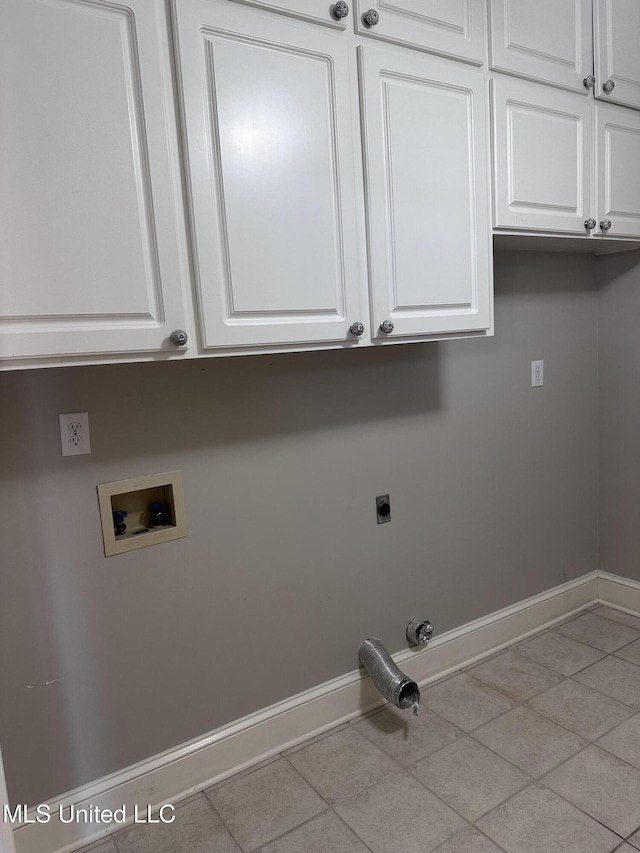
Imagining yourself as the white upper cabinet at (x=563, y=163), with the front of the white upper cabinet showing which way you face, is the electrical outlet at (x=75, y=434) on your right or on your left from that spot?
on your right

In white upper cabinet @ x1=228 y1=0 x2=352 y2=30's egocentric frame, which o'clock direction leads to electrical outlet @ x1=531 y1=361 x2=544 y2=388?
The electrical outlet is roughly at 9 o'clock from the white upper cabinet.

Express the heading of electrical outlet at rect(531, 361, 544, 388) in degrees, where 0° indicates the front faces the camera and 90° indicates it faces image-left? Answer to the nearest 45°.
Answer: approximately 315°

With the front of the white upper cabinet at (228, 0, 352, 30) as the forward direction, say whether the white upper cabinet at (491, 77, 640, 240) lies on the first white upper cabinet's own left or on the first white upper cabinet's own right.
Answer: on the first white upper cabinet's own left
